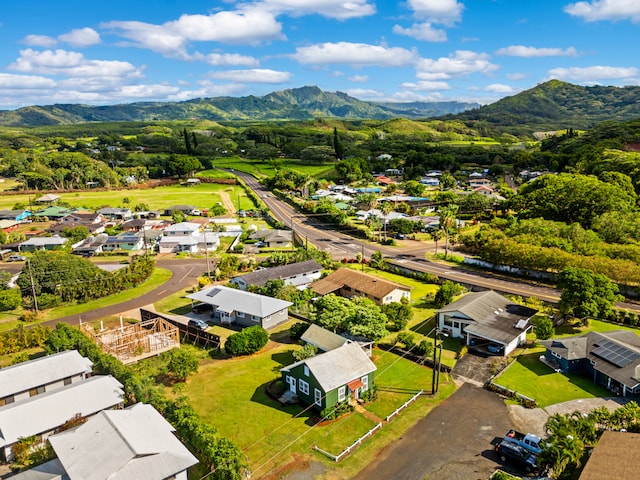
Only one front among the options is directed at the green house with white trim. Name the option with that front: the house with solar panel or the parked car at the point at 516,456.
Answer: the house with solar panel

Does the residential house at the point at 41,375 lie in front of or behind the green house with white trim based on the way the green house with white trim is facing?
behind

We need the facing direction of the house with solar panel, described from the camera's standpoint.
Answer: facing the viewer and to the left of the viewer

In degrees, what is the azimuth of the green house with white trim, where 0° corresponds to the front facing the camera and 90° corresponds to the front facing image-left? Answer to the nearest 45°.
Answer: approximately 315°

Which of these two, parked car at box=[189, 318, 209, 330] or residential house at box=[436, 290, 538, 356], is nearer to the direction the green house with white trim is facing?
the residential house
